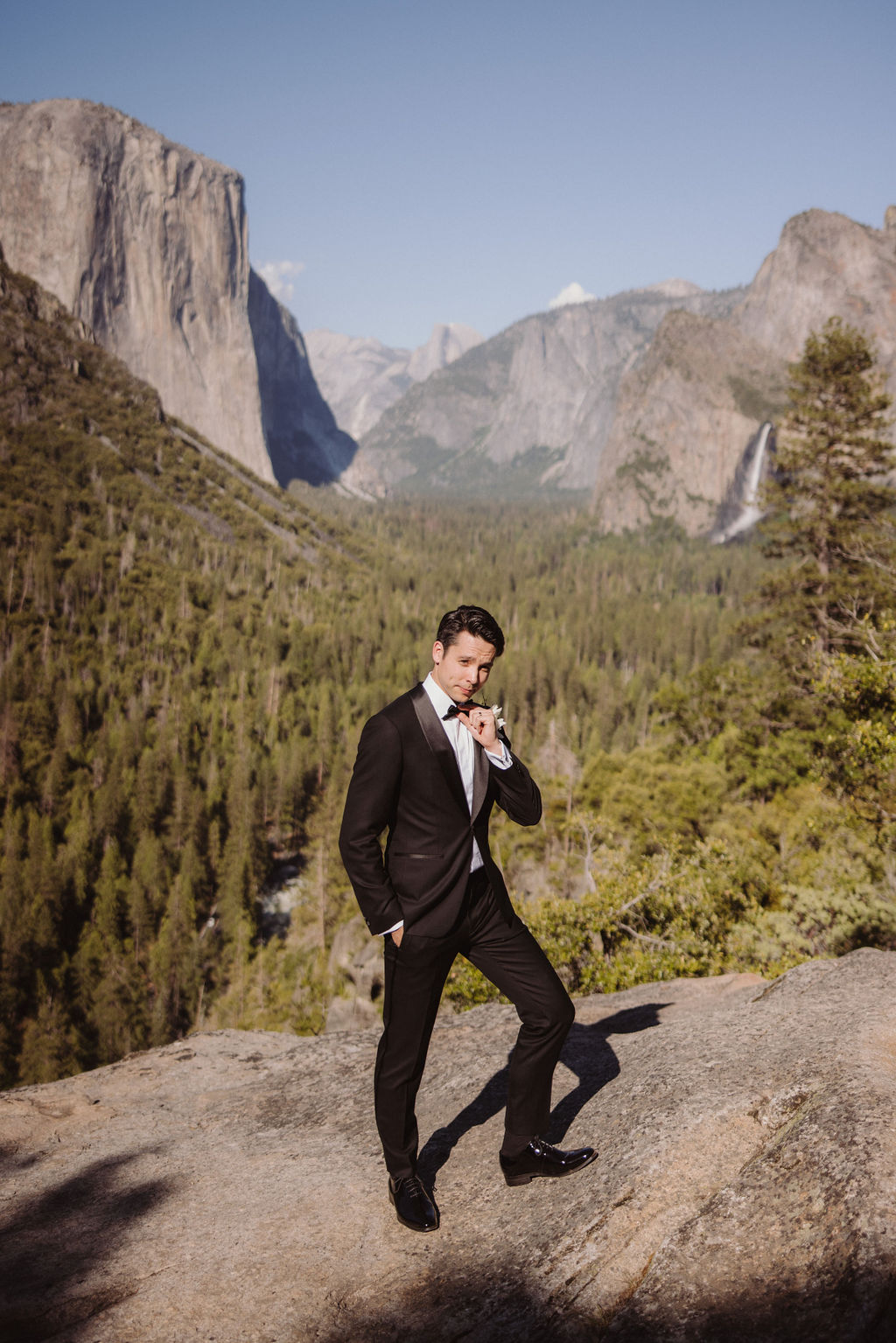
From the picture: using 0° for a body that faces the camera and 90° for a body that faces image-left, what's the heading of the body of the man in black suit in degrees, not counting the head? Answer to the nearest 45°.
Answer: approximately 315°

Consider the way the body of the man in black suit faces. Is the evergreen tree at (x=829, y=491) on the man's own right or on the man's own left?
on the man's own left
